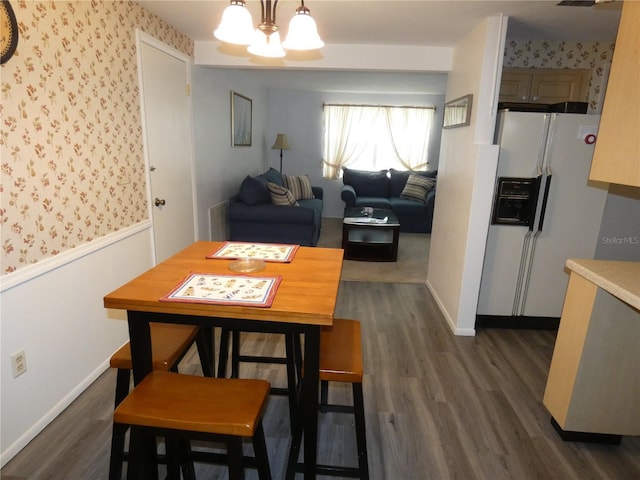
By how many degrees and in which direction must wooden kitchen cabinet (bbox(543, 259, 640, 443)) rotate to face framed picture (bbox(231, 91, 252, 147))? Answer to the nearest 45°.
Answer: approximately 45° to its right

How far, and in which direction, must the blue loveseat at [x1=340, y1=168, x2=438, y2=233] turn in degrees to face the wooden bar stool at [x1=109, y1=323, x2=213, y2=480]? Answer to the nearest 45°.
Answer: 0° — it already faces it

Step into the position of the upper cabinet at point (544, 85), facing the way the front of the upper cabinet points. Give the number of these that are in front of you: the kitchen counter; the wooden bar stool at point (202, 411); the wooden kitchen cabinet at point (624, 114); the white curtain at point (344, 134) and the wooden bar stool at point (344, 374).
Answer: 4

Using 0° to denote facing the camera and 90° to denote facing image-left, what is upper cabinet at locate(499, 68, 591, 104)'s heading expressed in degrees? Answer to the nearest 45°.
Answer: approximately 0°

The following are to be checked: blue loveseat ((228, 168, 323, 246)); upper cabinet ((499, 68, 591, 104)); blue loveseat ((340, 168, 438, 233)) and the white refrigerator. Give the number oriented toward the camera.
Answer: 3

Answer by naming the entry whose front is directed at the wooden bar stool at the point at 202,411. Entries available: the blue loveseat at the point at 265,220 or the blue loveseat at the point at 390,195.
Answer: the blue loveseat at the point at 390,195

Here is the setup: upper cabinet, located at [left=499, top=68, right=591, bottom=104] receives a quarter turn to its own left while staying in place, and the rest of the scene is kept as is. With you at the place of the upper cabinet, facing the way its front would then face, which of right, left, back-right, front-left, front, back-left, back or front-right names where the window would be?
back-left

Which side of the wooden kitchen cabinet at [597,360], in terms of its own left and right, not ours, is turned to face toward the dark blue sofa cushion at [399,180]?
right

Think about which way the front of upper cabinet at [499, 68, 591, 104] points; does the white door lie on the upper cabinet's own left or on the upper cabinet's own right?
on the upper cabinet's own right

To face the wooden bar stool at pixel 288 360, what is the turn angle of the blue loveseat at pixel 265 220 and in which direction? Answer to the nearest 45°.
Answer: approximately 90° to its right
